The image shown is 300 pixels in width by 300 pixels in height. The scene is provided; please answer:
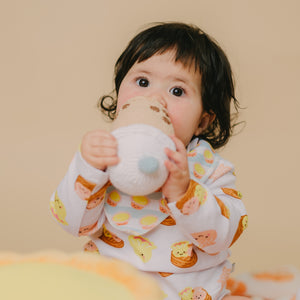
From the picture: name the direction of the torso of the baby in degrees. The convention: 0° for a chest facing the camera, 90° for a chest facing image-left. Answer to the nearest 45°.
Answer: approximately 45°
